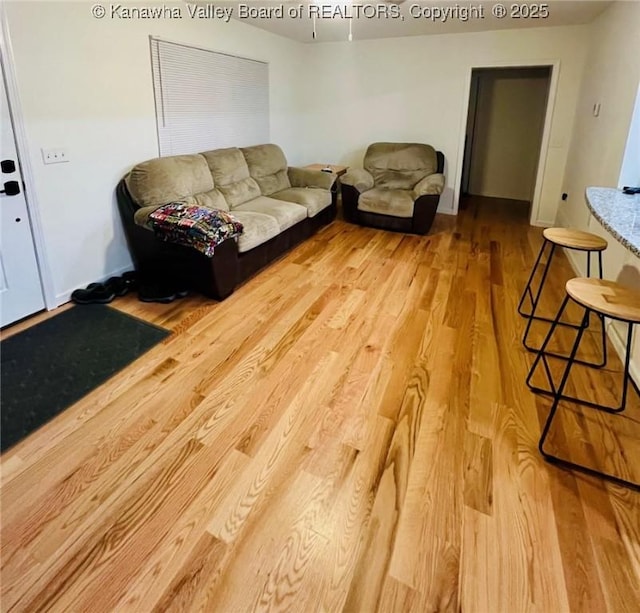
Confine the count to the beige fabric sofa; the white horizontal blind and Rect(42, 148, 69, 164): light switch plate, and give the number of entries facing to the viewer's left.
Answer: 0

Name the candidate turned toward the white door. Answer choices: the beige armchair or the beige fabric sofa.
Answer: the beige armchair

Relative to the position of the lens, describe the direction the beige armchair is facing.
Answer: facing the viewer and to the left of the viewer

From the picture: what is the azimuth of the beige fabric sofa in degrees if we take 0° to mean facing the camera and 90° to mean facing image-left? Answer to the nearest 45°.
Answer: approximately 315°

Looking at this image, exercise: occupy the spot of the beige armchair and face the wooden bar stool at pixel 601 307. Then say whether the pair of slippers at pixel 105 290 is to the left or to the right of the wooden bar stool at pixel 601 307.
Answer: right

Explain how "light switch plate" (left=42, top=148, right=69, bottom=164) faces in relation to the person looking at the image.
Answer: facing the viewer and to the right of the viewer

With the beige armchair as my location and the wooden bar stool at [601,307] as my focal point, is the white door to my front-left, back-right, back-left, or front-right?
front-right

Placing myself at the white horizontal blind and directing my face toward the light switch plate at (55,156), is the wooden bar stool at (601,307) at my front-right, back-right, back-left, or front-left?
front-left

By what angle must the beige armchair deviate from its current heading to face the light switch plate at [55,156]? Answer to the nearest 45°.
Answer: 0° — it already faces it

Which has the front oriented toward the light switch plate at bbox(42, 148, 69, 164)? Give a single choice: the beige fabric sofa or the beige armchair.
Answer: the beige armchair

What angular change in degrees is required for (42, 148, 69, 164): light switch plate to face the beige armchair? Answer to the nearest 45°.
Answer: approximately 45° to its left

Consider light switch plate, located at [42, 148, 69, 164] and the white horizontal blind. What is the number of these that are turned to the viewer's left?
0

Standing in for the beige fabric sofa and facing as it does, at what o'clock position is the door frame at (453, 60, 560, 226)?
The door frame is roughly at 10 o'clock from the beige fabric sofa.
